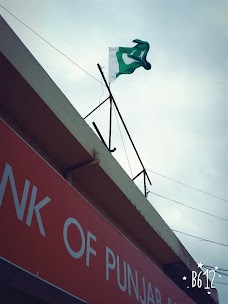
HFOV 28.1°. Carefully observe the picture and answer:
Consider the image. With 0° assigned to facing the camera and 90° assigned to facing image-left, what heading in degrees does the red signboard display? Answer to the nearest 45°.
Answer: approximately 315°
